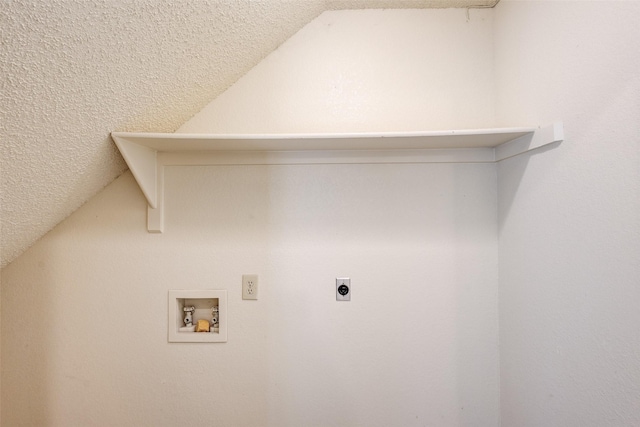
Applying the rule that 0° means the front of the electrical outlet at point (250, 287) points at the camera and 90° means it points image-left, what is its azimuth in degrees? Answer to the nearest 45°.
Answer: approximately 0°

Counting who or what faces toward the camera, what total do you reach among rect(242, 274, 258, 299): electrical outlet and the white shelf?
2

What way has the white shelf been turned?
toward the camera
